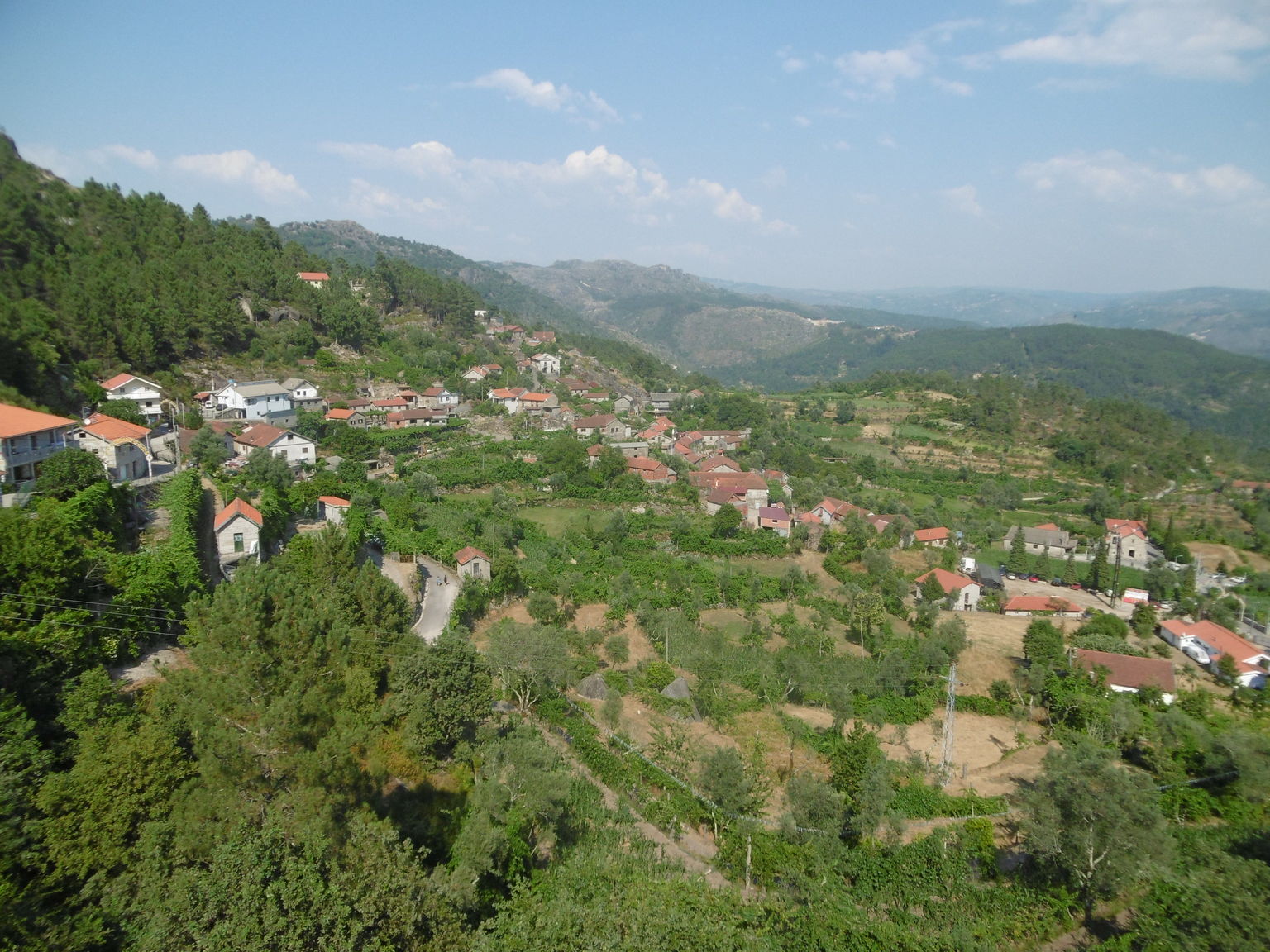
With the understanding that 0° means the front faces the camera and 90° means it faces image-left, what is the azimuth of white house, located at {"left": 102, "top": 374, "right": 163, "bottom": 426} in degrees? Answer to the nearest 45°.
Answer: approximately 315°

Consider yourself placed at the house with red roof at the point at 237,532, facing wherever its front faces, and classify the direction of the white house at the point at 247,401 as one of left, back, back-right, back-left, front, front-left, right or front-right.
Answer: back

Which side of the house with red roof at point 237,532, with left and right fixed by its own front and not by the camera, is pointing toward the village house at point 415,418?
back

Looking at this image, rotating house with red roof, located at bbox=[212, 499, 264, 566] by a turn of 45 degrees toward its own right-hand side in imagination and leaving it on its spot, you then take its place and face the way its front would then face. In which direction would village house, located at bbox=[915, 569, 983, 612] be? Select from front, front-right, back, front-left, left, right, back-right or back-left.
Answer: back-left

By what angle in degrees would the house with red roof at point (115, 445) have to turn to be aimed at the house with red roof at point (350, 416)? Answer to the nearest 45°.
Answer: approximately 90° to its left

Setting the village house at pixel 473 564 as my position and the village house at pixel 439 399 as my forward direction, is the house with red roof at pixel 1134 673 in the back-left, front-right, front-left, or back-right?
back-right

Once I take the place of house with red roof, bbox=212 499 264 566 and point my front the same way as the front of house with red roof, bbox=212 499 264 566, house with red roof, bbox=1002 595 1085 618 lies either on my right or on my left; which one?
on my left

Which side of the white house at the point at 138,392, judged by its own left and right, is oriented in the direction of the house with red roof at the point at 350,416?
left
